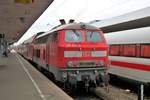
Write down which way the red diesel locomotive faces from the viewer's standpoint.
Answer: facing the viewer and to the right of the viewer

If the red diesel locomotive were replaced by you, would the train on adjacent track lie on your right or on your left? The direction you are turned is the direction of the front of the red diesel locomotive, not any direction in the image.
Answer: on your left
